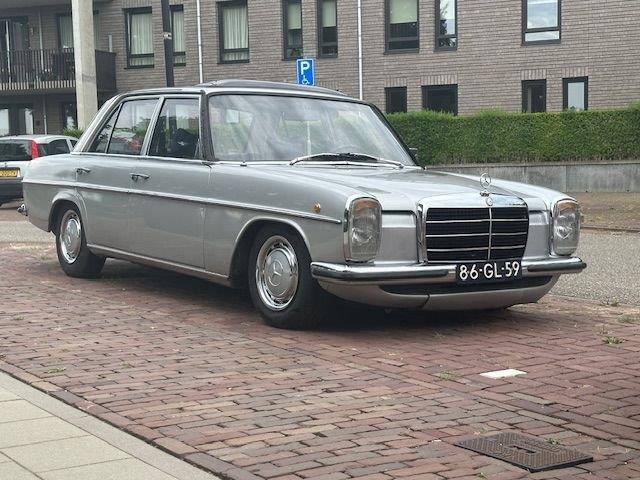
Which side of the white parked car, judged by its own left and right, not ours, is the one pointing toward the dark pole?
right

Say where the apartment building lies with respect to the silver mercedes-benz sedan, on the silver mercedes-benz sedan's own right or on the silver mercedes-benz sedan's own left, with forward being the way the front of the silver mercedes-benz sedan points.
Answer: on the silver mercedes-benz sedan's own left

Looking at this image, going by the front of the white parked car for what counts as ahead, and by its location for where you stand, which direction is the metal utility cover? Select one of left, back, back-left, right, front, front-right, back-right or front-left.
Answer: back-right

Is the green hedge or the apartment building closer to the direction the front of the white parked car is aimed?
the apartment building

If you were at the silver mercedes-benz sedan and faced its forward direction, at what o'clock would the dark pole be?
The dark pole is roughly at 7 o'clock from the silver mercedes-benz sedan.

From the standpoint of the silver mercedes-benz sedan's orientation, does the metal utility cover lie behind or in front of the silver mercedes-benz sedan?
in front

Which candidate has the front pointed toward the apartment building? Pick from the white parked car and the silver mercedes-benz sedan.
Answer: the white parked car

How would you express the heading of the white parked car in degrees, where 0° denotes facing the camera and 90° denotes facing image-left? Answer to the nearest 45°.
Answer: approximately 225°

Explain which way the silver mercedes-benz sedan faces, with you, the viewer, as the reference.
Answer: facing the viewer and to the right of the viewer

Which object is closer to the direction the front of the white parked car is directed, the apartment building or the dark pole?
the apartment building

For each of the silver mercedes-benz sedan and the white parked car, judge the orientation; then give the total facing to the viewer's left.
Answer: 0
